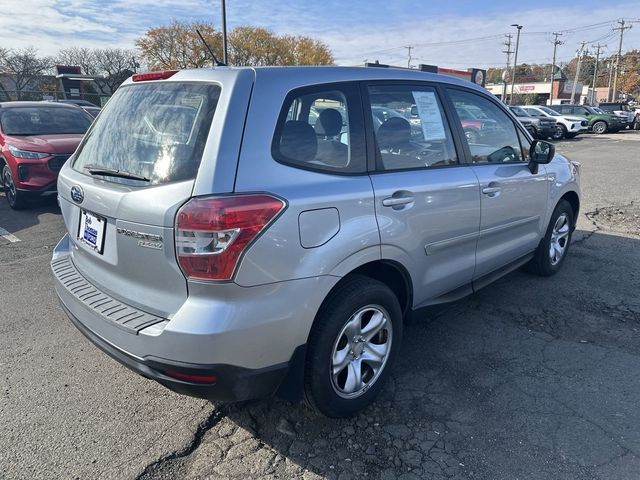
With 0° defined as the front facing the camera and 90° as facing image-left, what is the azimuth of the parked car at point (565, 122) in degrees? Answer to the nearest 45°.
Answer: approximately 315°

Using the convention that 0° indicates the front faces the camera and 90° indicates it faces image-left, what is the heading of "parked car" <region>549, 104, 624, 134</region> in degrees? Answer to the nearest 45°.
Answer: approximately 315°
